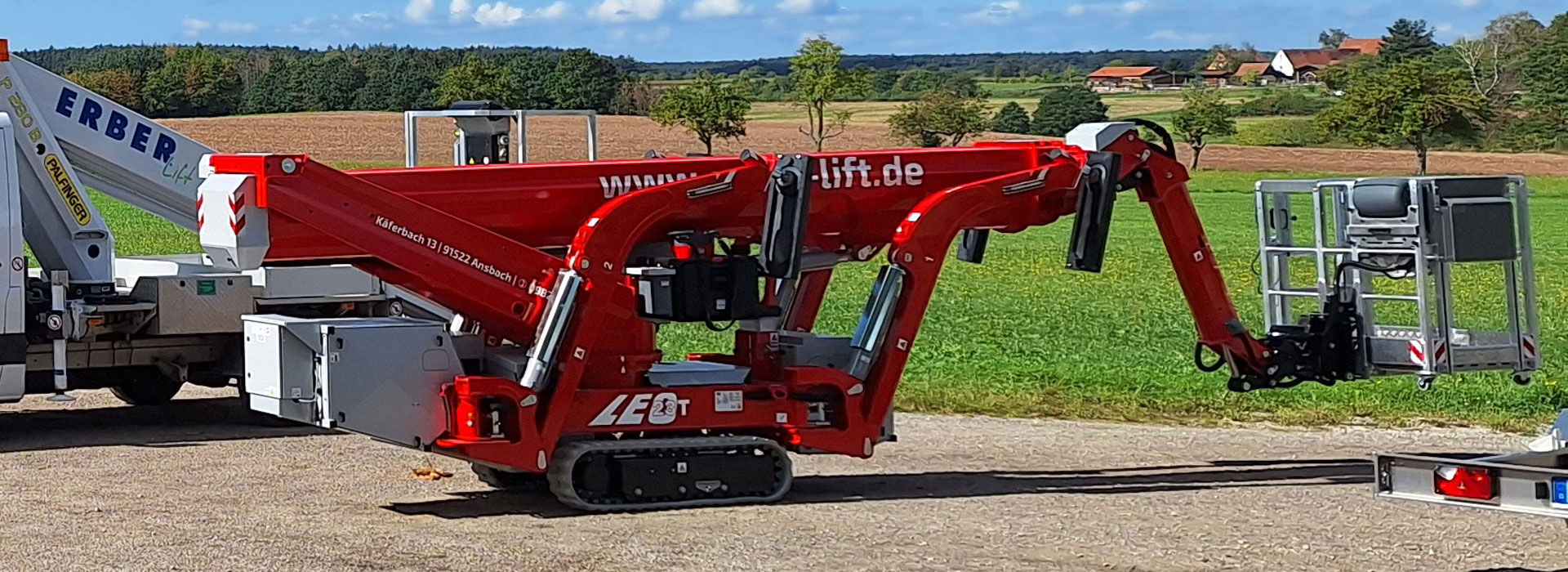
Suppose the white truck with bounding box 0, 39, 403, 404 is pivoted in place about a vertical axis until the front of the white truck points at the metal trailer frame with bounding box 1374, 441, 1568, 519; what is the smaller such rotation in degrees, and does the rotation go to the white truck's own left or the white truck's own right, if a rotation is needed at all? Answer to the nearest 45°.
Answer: approximately 135° to the white truck's own left

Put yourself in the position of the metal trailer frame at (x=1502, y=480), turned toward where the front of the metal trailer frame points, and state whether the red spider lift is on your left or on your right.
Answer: on your left

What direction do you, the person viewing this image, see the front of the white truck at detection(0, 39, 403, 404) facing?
facing to the left of the viewer

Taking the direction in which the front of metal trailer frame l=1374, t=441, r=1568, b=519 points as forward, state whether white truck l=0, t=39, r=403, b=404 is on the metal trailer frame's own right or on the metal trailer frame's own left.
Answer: on the metal trailer frame's own left

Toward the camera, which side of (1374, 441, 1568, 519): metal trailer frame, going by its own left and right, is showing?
back
